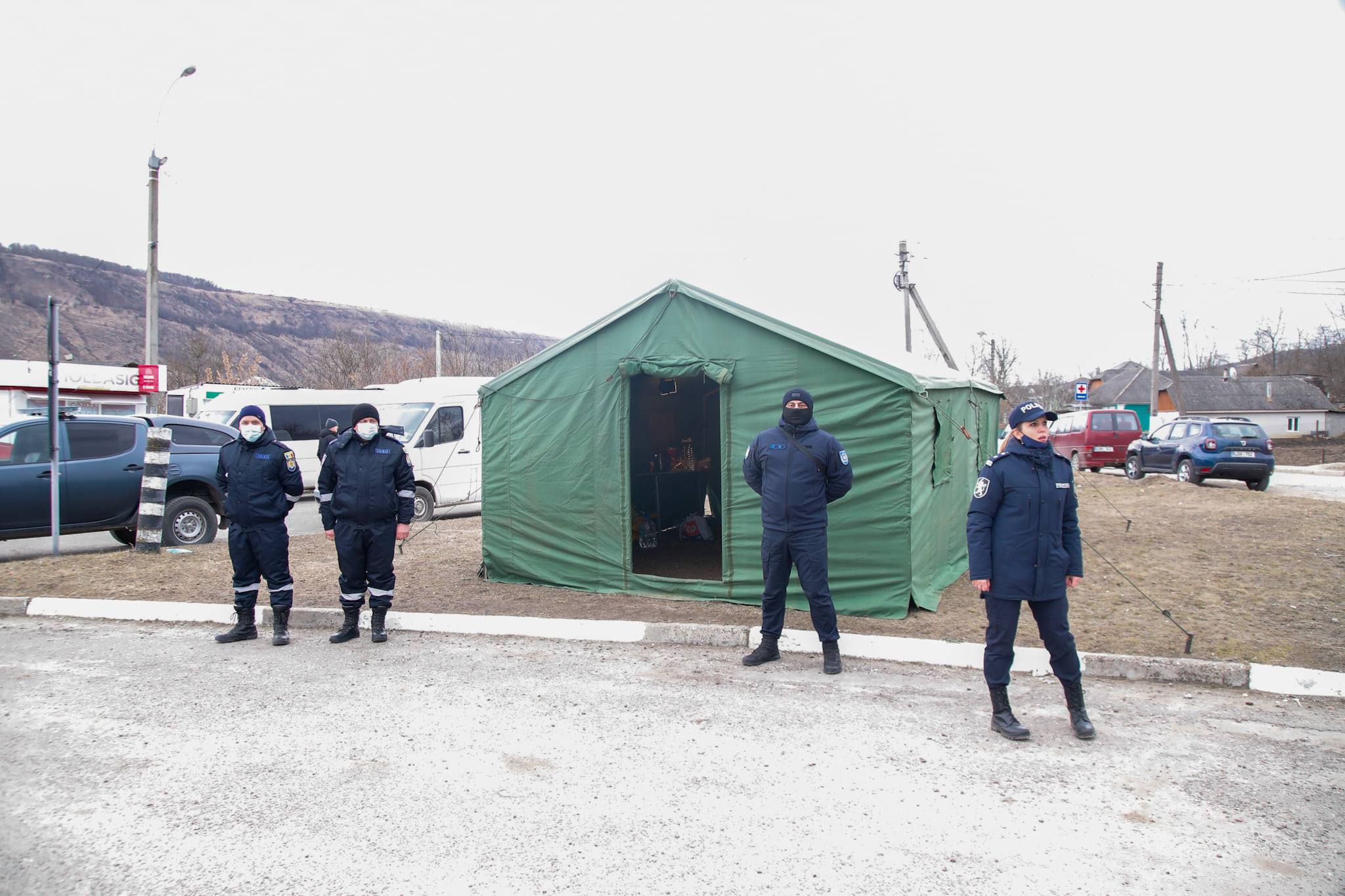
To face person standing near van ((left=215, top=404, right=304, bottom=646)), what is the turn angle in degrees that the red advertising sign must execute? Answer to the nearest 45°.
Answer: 0° — it already faces them

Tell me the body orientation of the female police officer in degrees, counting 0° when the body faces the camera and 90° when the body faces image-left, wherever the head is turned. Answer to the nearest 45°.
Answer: approximately 315°

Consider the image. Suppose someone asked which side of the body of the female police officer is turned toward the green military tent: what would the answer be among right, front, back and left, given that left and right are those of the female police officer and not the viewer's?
back

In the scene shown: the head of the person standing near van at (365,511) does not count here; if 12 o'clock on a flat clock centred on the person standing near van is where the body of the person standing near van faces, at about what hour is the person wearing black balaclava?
The person wearing black balaclava is roughly at 10 o'clock from the person standing near van.

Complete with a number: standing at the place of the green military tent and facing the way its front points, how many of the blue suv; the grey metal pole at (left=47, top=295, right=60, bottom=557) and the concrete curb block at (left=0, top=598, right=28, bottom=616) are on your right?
2
